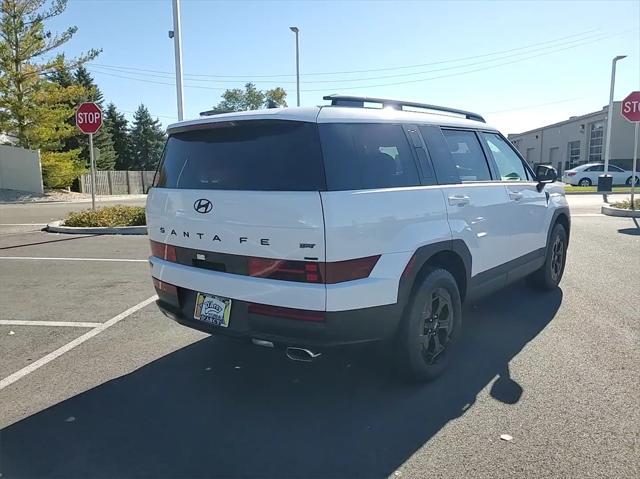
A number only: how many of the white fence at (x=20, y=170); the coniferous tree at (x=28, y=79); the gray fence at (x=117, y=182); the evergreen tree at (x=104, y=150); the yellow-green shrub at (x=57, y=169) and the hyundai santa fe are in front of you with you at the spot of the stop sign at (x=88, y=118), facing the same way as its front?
1

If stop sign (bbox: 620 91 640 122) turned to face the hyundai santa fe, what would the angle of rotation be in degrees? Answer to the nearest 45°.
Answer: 0° — it already faces it

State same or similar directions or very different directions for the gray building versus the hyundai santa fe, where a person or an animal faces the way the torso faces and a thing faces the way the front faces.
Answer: very different directions

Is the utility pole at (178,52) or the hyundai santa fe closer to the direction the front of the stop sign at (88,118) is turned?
the hyundai santa fe

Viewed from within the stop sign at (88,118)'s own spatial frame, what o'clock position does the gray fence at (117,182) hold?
The gray fence is roughly at 6 o'clock from the stop sign.

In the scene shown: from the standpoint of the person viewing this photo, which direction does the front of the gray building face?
facing the viewer and to the left of the viewer

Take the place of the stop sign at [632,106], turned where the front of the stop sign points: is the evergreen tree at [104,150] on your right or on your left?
on your right

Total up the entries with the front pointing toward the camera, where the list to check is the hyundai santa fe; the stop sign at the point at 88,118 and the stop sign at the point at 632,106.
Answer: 2

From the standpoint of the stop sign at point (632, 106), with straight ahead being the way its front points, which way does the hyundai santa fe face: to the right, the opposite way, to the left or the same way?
the opposite way

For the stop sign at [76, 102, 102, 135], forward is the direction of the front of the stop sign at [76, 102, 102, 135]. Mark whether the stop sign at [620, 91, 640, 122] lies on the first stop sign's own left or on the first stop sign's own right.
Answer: on the first stop sign's own left

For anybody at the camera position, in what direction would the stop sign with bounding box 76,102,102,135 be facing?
facing the viewer

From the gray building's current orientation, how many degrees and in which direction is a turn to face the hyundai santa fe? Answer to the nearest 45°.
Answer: approximately 45° to its left

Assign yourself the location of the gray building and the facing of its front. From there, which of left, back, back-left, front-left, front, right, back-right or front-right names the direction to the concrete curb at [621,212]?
front-left

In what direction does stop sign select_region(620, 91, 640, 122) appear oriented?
toward the camera

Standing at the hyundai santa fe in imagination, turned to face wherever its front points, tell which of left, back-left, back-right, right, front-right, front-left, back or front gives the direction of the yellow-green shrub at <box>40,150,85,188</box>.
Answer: left

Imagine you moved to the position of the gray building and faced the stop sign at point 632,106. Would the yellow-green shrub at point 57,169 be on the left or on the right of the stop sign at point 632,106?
right
